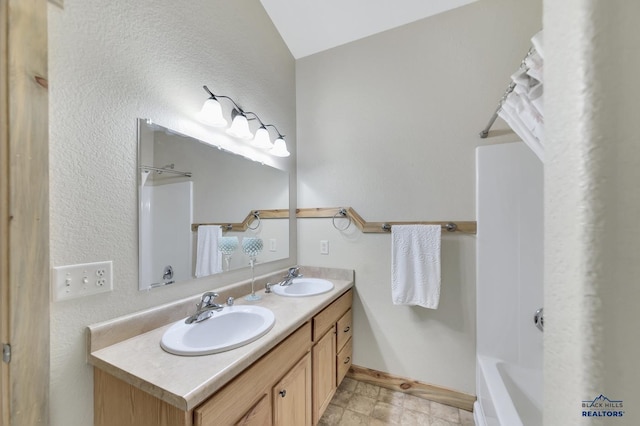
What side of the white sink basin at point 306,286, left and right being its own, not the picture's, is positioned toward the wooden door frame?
right

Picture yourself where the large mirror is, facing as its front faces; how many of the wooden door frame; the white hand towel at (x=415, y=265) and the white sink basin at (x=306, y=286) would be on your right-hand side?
1

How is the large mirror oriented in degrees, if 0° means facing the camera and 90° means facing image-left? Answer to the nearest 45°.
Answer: approximately 315°

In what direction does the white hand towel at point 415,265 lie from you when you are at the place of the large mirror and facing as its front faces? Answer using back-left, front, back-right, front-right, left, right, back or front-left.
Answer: front-left

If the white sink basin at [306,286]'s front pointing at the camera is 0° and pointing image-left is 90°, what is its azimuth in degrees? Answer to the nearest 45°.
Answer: approximately 315°

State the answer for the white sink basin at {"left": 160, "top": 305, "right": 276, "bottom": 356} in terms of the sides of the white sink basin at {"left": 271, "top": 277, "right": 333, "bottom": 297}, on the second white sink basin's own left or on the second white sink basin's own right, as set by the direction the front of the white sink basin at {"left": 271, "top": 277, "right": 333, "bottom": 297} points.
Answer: on the second white sink basin's own right
